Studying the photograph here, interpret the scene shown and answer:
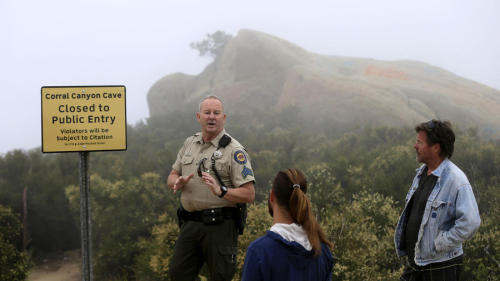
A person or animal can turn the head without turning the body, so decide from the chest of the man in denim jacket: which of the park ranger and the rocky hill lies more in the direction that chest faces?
the park ranger

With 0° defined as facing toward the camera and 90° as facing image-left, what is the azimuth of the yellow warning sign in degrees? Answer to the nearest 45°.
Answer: approximately 0°

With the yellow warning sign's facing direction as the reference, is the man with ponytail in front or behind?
in front

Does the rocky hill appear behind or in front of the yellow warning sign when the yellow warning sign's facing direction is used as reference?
behind

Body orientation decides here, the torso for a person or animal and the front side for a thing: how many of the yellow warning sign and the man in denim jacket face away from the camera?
0

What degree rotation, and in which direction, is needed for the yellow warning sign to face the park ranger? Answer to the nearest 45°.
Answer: approximately 45° to its left

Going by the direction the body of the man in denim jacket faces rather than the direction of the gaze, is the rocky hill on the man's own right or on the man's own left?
on the man's own right

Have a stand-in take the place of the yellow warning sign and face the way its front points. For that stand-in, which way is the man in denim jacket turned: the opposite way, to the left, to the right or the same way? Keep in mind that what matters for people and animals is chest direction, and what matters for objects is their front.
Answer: to the right

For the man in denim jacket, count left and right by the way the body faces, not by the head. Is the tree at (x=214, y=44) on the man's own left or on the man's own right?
on the man's own right

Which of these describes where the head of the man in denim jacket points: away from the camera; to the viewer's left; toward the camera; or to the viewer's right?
to the viewer's left

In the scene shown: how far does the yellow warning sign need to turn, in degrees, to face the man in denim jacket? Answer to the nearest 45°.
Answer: approximately 45° to its left
